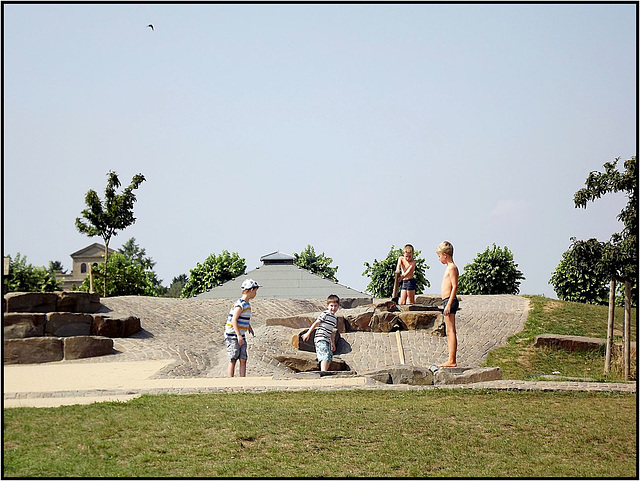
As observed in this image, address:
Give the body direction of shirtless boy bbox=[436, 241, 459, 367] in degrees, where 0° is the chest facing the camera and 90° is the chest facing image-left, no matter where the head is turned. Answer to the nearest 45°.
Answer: approximately 90°

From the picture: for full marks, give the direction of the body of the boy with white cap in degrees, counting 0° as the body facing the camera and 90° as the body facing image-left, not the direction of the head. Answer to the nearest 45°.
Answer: approximately 270°

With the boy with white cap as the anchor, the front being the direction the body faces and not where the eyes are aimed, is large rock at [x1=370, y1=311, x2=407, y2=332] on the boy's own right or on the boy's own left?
on the boy's own left

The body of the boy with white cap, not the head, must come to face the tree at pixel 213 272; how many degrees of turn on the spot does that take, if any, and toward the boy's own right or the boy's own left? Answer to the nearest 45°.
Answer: approximately 90° to the boy's own left

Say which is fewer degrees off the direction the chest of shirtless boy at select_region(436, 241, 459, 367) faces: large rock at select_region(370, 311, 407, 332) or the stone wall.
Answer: the stone wall

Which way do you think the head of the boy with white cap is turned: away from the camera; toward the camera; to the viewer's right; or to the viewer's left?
to the viewer's right

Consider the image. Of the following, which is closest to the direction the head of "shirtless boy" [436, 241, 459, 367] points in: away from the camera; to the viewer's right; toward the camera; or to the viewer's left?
to the viewer's left

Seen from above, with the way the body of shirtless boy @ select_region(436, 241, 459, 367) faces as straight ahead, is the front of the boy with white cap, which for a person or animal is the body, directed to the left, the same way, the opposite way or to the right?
the opposite way

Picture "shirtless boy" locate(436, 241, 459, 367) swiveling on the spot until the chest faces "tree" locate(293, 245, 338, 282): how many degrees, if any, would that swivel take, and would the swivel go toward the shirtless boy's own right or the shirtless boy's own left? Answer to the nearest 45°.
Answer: approximately 90° to the shirtless boy's own right

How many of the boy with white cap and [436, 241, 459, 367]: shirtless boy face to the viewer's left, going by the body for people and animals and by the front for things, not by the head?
1

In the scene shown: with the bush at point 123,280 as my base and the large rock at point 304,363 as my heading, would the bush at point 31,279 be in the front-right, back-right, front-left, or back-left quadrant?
back-right

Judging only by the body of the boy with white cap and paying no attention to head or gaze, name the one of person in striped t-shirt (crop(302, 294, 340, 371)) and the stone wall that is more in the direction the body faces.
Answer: the person in striped t-shirt

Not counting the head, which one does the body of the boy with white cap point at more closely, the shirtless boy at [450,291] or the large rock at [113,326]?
the shirtless boy
